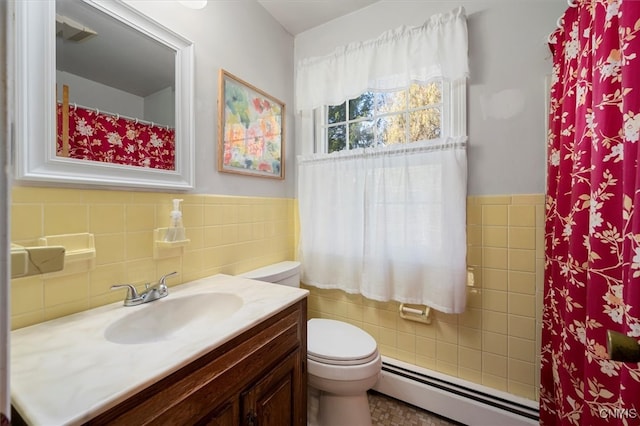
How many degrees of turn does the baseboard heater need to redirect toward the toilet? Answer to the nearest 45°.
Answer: approximately 90° to its right

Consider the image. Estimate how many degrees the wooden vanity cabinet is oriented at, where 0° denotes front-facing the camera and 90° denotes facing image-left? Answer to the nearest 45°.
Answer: approximately 315°

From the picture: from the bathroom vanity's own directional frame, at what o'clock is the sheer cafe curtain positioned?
The sheer cafe curtain is roughly at 10 o'clock from the bathroom vanity.

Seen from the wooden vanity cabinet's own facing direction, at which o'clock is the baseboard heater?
The baseboard heater is roughly at 10 o'clock from the wooden vanity cabinet.

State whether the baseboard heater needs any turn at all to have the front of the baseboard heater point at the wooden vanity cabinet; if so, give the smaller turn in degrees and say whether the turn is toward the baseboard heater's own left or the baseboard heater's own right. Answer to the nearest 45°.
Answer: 0° — it already faces it

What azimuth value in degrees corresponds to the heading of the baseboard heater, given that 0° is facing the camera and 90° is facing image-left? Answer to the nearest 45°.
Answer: approximately 45°

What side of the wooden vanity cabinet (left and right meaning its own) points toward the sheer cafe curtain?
left
